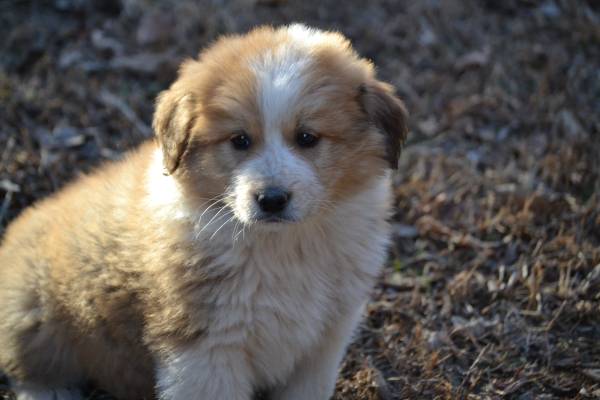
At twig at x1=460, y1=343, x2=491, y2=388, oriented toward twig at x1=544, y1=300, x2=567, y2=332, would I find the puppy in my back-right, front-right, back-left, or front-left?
back-left

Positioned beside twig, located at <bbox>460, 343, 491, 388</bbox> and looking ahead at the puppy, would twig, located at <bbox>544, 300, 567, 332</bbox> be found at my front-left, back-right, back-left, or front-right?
back-right

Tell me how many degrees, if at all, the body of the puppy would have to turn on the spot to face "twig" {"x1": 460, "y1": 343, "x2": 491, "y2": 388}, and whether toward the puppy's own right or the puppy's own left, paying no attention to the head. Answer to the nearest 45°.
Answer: approximately 45° to the puppy's own left

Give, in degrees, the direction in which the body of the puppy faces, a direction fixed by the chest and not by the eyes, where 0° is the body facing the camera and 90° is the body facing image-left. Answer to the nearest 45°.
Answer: approximately 315°

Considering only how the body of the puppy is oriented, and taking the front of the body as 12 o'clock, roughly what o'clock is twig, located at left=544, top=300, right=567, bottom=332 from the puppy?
The twig is roughly at 10 o'clock from the puppy.
